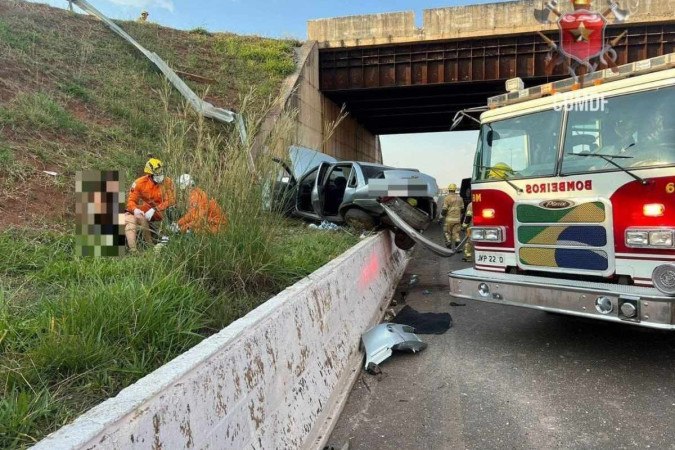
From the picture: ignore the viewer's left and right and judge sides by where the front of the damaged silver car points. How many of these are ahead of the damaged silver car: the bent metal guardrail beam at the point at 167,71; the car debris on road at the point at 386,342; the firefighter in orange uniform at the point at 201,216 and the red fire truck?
1

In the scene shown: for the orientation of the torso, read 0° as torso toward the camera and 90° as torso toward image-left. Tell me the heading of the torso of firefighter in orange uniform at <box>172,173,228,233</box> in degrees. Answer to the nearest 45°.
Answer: approximately 90°

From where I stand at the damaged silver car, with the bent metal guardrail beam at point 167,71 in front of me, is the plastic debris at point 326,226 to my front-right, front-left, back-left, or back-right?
front-left

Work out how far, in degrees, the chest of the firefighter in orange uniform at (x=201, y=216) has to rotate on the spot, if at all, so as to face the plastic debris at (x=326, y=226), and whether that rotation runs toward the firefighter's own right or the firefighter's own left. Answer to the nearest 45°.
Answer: approximately 135° to the firefighter's own right

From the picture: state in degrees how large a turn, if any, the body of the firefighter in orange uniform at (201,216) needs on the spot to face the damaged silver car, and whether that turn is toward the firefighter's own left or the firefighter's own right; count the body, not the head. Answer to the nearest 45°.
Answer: approximately 135° to the firefighter's own right

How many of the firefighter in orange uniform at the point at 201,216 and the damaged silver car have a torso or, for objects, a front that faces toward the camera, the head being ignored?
0

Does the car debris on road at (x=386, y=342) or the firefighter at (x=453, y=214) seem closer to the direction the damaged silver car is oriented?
the firefighter
